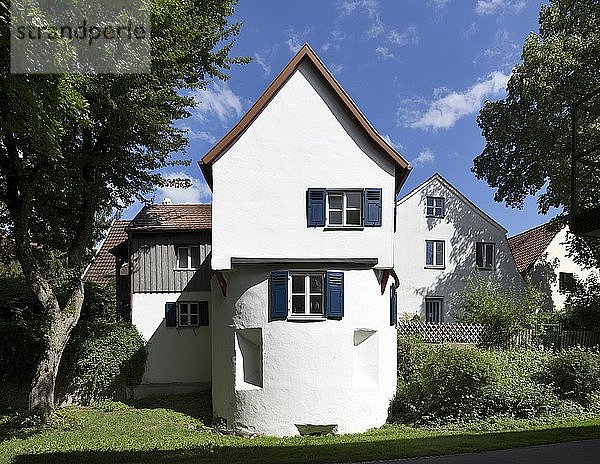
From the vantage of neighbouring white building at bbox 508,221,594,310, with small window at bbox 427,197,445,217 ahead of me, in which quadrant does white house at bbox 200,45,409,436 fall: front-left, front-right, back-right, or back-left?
front-left

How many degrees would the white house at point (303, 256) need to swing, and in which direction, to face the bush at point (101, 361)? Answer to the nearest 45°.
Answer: approximately 135° to its right

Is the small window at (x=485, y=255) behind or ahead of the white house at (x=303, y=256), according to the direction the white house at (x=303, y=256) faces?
behind

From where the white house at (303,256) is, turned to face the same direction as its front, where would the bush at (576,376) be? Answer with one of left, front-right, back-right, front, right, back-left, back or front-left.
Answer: left

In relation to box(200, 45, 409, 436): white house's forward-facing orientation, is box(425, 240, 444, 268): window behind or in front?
behind

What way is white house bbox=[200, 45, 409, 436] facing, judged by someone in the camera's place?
facing the viewer
